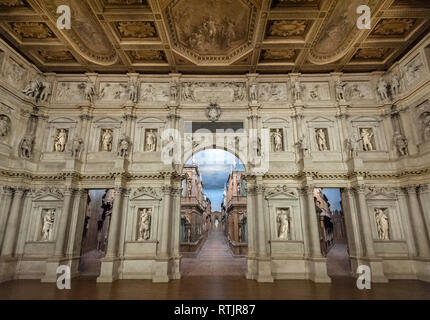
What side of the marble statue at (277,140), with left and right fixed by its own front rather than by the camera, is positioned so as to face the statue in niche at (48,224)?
right

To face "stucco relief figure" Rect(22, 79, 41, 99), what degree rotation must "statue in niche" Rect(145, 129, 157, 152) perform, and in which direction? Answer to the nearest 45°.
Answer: approximately 90° to its right

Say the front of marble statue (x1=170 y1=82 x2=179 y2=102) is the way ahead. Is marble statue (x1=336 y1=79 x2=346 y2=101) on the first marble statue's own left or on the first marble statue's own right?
on the first marble statue's own left

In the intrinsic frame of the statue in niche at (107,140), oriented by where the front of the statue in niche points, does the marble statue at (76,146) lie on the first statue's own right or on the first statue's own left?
on the first statue's own right

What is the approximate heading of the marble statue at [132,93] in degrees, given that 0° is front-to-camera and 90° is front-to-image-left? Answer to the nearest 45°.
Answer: approximately 0°

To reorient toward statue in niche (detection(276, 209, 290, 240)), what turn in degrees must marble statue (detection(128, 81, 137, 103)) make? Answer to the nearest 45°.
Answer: approximately 90° to its left

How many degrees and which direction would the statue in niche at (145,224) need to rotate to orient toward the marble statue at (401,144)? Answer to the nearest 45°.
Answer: approximately 90° to its left

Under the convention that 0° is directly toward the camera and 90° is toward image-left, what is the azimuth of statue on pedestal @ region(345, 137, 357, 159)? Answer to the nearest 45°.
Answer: approximately 0°
